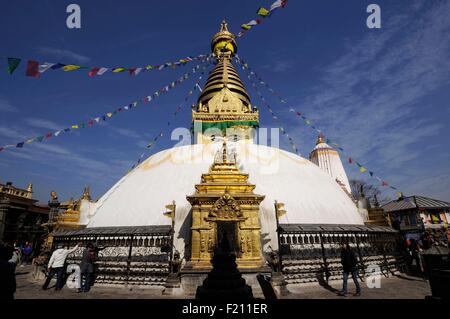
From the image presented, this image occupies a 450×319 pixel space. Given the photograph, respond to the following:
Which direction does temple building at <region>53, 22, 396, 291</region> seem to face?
toward the camera

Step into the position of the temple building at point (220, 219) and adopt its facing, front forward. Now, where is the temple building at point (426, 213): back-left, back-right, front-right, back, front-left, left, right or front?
back-left

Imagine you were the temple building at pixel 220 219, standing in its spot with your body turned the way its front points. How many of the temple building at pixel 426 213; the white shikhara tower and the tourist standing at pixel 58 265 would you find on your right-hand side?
1

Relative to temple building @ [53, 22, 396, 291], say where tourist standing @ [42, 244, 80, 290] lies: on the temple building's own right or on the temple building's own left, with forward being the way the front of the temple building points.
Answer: on the temple building's own right

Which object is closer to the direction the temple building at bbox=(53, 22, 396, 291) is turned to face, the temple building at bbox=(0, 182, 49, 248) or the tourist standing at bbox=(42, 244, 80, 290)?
the tourist standing

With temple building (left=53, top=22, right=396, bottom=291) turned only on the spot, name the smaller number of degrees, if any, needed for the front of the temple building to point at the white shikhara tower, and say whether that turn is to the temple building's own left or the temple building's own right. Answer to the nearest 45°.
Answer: approximately 135° to the temple building's own left

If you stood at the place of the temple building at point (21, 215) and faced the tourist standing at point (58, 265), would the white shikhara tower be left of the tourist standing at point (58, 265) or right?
left

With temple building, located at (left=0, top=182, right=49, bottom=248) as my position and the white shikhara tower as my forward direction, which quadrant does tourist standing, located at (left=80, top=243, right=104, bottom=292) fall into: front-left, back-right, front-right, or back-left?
front-right

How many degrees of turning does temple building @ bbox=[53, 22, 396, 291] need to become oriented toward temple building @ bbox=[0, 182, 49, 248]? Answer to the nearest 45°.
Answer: approximately 135° to its right

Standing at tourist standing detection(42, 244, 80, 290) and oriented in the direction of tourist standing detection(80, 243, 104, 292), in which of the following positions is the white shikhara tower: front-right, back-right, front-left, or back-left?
front-left
